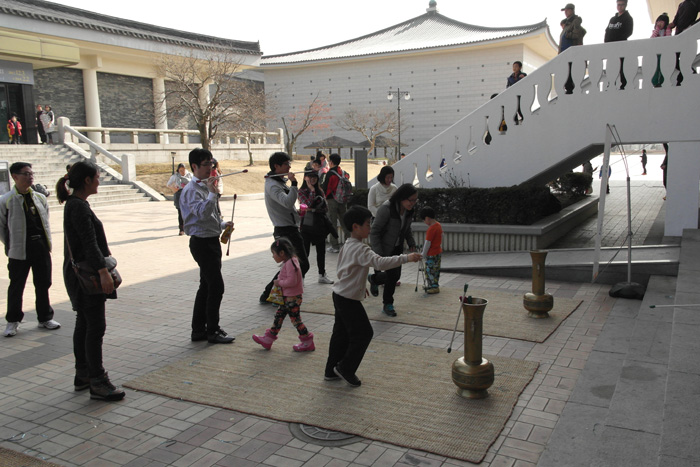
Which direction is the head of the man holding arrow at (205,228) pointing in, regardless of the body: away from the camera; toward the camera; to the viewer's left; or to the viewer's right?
to the viewer's right

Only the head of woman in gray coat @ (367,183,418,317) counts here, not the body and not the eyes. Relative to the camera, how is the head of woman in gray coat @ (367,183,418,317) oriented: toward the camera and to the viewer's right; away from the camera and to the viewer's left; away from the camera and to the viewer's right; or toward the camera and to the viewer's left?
toward the camera and to the viewer's right

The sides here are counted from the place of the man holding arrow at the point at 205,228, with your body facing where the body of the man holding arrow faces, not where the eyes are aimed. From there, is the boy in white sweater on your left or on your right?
on your right

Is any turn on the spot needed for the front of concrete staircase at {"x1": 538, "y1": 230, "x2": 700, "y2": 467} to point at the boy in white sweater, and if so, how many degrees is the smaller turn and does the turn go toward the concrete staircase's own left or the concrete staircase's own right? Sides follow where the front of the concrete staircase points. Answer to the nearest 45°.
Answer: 0° — it already faces them

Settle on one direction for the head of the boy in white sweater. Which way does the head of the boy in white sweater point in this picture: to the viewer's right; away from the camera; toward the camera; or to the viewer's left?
to the viewer's right

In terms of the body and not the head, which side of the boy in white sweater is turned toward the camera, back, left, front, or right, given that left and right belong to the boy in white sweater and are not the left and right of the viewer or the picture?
right

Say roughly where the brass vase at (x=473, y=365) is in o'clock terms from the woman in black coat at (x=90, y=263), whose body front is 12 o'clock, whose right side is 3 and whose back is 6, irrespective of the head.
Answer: The brass vase is roughly at 1 o'clock from the woman in black coat.

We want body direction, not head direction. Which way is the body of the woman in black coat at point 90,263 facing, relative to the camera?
to the viewer's right

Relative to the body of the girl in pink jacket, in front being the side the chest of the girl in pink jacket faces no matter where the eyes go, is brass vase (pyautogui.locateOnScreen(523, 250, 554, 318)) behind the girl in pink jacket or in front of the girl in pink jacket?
behind

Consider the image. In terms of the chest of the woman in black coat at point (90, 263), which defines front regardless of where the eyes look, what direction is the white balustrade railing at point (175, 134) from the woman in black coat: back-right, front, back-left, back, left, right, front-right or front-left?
left

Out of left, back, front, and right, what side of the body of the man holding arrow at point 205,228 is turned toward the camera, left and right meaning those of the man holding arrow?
right

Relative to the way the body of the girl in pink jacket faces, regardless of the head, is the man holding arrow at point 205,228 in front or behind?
in front

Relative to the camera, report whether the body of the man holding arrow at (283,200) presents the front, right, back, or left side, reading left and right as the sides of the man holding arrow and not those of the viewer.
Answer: right

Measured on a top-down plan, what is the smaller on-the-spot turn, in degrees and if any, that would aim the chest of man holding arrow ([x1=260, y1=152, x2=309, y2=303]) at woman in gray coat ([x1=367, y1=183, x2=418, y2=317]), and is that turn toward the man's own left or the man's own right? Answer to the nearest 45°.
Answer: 0° — they already face them
